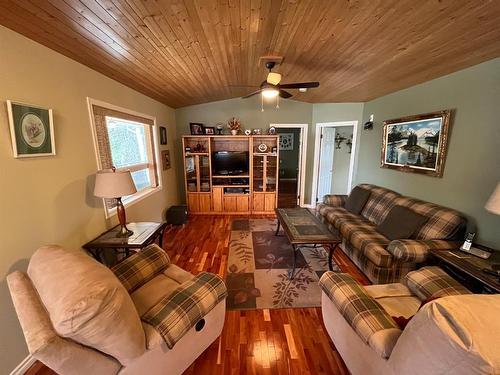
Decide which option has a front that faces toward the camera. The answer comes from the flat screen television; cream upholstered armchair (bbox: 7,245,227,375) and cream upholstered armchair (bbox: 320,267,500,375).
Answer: the flat screen television

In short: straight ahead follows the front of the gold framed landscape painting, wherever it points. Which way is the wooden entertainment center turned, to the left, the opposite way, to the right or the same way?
to the left

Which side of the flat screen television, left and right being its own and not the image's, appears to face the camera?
front

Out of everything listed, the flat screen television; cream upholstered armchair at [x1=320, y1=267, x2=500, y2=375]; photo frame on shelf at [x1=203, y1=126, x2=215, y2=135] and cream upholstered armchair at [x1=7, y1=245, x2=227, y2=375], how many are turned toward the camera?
2

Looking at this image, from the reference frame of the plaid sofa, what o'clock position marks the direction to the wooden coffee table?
The wooden coffee table is roughly at 1 o'clock from the plaid sofa.

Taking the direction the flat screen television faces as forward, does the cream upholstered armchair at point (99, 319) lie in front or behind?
in front

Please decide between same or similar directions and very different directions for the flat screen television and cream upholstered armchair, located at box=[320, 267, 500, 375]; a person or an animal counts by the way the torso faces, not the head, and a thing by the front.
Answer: very different directions

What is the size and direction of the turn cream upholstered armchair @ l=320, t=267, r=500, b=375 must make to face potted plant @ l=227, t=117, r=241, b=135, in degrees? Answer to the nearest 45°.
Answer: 0° — it already faces it

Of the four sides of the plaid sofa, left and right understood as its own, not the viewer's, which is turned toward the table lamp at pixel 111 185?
front

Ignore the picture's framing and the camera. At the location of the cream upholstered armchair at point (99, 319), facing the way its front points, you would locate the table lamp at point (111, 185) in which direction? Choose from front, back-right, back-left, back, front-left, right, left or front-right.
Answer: front-left

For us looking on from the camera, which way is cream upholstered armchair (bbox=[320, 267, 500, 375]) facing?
facing away from the viewer and to the left of the viewer

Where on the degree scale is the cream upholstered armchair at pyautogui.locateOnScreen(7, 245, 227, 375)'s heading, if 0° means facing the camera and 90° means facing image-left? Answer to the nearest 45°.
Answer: approximately 225°

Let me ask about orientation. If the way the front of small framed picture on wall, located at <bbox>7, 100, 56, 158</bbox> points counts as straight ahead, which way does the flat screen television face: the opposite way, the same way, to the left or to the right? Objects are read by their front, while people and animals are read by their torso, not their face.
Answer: to the right

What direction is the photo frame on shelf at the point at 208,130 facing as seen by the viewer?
toward the camera

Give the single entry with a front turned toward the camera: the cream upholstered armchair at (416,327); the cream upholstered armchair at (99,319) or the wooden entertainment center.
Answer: the wooden entertainment center

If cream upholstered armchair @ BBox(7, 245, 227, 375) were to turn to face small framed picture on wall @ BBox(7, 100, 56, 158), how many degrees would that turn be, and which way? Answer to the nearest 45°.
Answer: approximately 45° to its left

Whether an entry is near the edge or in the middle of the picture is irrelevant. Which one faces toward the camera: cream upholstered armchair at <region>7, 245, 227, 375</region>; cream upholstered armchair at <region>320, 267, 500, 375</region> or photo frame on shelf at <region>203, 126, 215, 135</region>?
the photo frame on shelf

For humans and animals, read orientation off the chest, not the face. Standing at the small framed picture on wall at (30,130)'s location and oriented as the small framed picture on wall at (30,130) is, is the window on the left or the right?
on its left

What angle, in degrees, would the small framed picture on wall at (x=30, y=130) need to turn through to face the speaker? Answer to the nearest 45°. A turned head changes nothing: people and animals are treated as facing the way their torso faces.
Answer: approximately 90° to its left

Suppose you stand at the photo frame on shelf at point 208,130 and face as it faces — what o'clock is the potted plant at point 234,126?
The potted plant is roughly at 9 o'clock from the photo frame on shelf.
